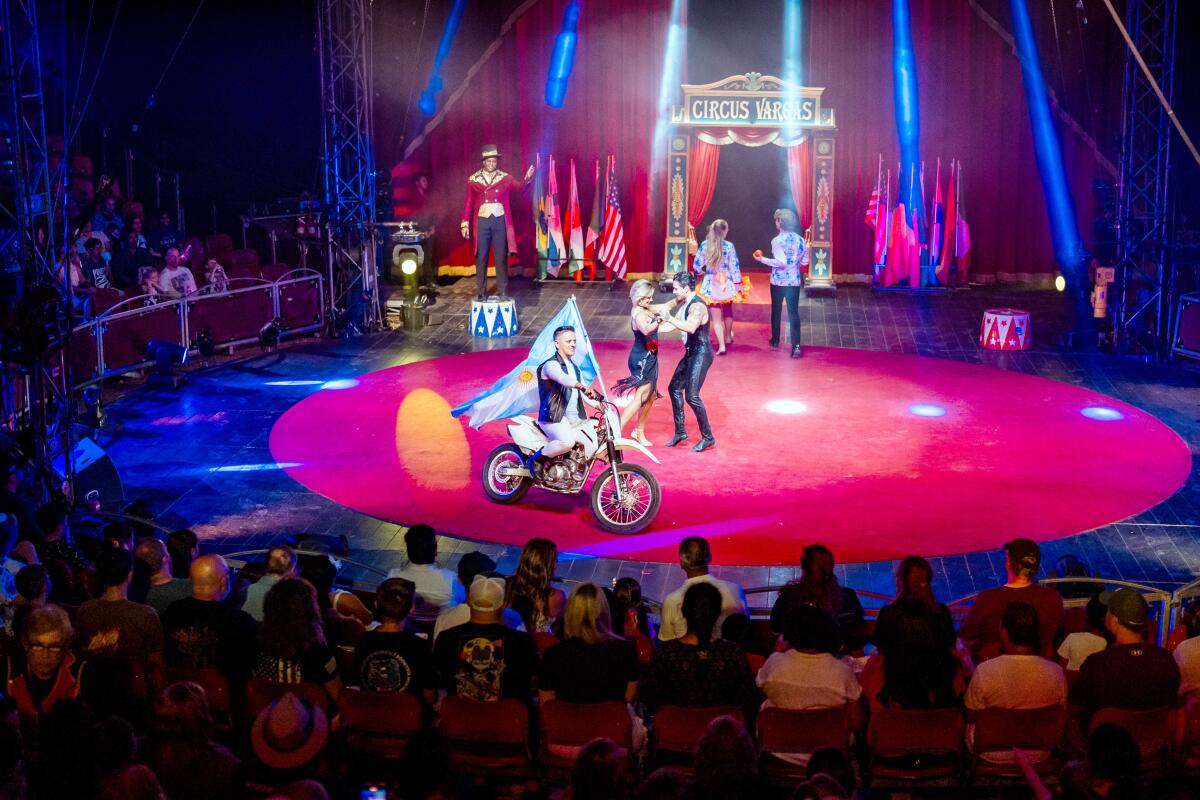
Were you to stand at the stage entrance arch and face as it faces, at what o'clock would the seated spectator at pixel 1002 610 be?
The seated spectator is roughly at 12 o'clock from the stage entrance arch.

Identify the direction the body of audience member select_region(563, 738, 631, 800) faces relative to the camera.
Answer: away from the camera

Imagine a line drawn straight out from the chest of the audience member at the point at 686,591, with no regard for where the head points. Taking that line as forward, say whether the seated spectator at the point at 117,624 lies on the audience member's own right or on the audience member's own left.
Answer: on the audience member's own left

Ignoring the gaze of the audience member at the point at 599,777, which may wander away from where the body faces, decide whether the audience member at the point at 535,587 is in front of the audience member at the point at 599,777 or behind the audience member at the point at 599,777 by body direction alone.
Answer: in front

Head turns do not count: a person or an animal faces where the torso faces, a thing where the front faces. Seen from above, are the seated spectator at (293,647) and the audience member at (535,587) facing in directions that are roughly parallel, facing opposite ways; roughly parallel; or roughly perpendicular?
roughly parallel

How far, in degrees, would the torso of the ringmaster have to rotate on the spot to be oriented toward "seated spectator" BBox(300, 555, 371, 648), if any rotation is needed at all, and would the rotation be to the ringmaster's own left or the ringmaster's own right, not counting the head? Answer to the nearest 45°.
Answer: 0° — they already face them

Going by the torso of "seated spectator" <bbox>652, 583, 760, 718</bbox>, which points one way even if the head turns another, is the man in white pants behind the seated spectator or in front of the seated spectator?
in front

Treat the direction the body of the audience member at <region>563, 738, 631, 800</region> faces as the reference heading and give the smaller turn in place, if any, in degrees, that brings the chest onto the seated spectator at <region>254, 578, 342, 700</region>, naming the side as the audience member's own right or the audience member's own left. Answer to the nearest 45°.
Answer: approximately 45° to the audience member's own left

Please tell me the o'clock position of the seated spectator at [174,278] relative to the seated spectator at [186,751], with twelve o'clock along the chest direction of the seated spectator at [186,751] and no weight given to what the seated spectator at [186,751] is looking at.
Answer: the seated spectator at [174,278] is roughly at 12 o'clock from the seated spectator at [186,751].

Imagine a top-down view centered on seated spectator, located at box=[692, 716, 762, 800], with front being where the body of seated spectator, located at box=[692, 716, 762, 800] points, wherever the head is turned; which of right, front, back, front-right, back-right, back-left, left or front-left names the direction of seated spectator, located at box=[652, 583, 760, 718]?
front

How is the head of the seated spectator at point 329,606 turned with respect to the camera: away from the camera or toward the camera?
away from the camera

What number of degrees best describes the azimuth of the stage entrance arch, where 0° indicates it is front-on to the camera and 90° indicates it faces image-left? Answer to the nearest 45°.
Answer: approximately 0°

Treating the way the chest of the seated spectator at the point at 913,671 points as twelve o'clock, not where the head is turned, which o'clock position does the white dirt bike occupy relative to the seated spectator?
The white dirt bike is roughly at 11 o'clock from the seated spectator.

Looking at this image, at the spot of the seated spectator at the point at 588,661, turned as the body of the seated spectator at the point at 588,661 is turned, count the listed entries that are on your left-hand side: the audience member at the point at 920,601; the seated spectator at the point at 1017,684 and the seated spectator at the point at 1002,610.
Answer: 0

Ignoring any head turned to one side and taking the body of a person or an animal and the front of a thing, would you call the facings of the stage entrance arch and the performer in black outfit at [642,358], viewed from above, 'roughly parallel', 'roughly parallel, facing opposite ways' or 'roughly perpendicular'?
roughly perpendicular

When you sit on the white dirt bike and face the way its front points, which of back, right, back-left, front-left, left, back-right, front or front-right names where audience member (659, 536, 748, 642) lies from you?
front-right

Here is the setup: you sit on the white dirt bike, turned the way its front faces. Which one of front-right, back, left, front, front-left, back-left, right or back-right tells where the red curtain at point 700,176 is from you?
back-left

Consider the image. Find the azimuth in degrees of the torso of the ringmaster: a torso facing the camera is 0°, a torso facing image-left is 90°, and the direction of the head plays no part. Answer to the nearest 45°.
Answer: approximately 0°

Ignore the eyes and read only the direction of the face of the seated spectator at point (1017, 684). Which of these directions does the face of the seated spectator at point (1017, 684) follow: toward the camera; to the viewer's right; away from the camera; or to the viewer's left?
away from the camera

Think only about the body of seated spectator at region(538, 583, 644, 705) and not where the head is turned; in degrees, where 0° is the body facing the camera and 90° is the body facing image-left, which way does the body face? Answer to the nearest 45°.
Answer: approximately 180°

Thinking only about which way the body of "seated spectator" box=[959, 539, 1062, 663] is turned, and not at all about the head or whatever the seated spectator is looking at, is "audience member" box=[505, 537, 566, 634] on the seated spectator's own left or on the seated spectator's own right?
on the seated spectator's own left
